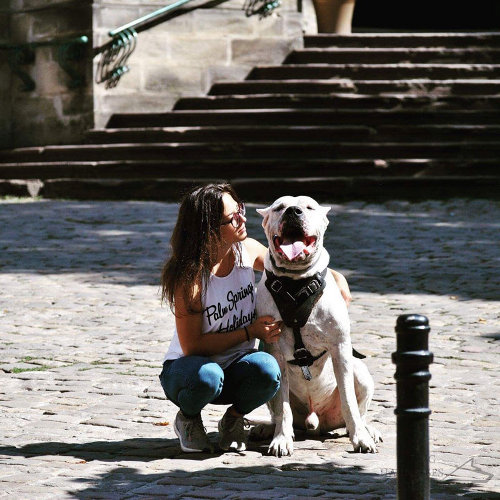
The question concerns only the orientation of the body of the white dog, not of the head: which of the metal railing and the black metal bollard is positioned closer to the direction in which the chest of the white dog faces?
the black metal bollard

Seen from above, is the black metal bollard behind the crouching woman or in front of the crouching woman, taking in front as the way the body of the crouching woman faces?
in front

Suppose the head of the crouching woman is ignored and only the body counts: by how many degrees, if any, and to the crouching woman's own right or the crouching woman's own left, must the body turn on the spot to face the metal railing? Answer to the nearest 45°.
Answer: approximately 135° to the crouching woman's own left

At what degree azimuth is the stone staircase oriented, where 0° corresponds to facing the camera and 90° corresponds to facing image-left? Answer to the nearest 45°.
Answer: approximately 0°

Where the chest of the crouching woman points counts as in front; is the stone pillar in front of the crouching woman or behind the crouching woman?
behind

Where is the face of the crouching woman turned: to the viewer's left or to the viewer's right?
to the viewer's right

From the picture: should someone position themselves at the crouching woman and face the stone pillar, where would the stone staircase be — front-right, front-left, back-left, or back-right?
front-right

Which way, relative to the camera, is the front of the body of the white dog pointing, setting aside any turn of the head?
toward the camera

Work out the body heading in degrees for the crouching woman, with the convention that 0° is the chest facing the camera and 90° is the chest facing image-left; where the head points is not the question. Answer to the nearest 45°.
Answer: approximately 315°

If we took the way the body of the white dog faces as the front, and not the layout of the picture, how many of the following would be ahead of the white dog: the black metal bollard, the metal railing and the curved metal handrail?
1

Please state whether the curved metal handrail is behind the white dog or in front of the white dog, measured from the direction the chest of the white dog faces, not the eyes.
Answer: behind

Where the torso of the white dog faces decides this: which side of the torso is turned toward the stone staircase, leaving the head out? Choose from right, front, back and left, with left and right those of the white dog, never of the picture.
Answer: back

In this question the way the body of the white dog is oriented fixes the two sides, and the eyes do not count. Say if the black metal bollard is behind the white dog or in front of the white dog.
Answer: in front

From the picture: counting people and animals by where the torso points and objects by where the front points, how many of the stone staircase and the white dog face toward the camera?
2
